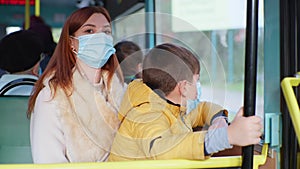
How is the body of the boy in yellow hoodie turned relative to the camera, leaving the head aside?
to the viewer's right

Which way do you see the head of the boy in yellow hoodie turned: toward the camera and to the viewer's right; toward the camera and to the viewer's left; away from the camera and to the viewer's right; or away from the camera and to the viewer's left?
away from the camera and to the viewer's right

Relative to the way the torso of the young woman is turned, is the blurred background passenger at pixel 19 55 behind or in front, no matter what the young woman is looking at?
behind

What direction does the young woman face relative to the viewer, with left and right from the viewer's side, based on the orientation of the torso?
facing the viewer and to the right of the viewer
